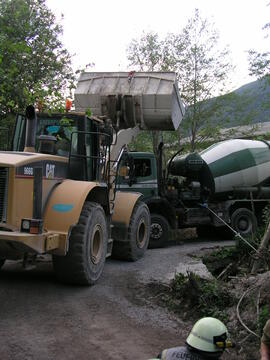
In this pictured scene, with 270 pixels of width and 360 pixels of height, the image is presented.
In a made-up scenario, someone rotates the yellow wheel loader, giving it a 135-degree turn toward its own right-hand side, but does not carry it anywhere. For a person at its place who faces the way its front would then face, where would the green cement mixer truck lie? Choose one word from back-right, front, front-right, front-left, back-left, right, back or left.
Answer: back-left

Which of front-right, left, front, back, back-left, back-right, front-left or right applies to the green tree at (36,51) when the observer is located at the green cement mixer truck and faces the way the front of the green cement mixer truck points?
front

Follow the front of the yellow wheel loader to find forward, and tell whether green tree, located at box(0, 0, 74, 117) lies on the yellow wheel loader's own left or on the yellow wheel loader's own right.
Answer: on the yellow wheel loader's own left

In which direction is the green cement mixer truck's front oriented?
to the viewer's left

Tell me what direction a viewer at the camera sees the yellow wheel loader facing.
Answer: facing away from the viewer and to the right of the viewer
